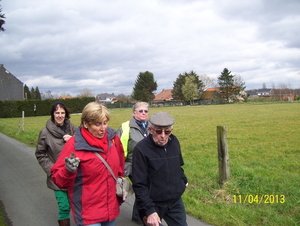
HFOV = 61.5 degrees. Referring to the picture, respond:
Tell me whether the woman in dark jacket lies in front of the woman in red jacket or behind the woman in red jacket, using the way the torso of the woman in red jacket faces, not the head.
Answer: behind

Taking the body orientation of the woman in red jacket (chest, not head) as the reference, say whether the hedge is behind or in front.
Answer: behind

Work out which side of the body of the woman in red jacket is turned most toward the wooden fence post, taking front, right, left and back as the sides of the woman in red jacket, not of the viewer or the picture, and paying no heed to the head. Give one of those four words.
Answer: left

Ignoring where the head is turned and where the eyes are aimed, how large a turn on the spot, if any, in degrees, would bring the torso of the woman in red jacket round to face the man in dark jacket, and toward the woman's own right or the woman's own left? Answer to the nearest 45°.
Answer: approximately 45° to the woman's own left

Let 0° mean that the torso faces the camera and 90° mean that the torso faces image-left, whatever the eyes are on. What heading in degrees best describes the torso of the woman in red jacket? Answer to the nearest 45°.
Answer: approximately 315°

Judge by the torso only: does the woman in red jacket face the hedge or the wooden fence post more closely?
the wooden fence post
